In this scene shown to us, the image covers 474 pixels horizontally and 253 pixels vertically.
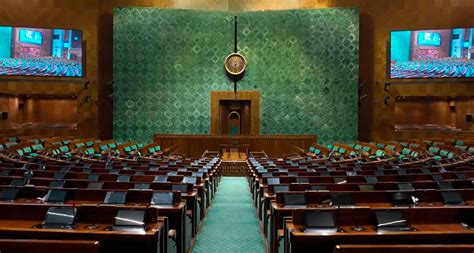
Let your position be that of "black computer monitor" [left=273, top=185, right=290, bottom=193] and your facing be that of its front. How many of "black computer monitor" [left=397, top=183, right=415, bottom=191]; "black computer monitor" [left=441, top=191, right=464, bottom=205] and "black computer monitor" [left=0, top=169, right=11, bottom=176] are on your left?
2

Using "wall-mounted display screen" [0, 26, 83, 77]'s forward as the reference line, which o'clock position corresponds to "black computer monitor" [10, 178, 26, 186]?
The black computer monitor is roughly at 12 o'clock from the wall-mounted display screen.

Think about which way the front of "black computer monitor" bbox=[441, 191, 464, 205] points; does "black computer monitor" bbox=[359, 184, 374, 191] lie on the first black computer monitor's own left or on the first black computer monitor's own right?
on the first black computer monitor's own right

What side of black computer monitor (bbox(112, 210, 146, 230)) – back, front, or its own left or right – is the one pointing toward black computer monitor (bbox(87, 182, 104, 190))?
back

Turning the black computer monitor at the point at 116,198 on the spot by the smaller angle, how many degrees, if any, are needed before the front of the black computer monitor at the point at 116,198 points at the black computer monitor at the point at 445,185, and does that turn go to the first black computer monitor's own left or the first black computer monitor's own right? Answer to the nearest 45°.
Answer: approximately 90° to the first black computer monitor's own left

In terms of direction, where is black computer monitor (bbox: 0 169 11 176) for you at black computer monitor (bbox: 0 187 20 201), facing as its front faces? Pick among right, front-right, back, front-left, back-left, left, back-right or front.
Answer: back

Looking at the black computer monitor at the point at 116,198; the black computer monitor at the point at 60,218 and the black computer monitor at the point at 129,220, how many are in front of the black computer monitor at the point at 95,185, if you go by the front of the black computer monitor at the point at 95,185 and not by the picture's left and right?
3

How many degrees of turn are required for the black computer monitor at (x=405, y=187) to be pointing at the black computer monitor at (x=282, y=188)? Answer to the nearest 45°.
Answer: approximately 45° to its right
